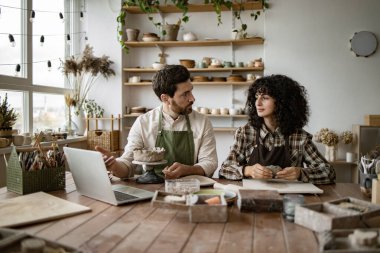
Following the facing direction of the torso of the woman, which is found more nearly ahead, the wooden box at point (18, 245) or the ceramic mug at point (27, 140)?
the wooden box

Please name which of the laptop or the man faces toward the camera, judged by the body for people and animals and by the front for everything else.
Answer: the man

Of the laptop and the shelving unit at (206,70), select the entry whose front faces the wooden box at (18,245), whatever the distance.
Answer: the shelving unit

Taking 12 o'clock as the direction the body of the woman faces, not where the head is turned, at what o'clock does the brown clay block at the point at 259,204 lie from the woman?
The brown clay block is roughly at 12 o'clock from the woman.

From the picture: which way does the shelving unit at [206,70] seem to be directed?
toward the camera

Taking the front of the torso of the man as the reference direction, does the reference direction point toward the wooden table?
yes

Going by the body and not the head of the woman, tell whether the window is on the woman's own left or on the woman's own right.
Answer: on the woman's own right

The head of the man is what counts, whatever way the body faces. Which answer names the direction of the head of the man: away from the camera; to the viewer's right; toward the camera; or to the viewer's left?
to the viewer's right

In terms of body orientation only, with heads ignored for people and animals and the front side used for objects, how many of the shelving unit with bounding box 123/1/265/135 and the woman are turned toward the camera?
2

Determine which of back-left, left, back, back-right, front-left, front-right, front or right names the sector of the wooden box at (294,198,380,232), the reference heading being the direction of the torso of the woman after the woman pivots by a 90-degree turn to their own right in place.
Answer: left

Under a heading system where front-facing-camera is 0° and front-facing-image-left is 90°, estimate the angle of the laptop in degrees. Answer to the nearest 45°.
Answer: approximately 225°

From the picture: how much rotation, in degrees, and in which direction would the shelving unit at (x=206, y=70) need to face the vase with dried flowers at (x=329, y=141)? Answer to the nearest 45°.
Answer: approximately 90° to its left

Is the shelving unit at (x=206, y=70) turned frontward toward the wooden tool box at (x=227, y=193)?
yes

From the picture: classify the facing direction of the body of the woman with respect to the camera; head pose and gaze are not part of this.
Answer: toward the camera

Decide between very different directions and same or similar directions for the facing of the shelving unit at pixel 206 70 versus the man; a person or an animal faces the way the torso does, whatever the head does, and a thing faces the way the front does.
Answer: same or similar directions

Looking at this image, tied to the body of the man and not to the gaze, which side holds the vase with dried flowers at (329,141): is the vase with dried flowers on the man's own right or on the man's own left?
on the man's own left

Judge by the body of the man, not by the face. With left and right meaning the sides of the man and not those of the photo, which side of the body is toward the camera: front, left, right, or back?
front

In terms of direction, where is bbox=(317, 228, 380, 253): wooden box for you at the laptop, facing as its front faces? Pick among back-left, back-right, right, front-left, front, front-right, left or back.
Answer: right

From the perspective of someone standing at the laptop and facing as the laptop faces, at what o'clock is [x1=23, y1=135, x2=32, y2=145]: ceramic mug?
The ceramic mug is roughly at 10 o'clock from the laptop.

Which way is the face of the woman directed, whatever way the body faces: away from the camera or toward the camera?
toward the camera
